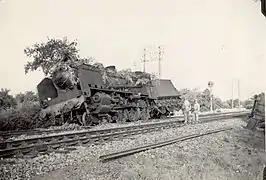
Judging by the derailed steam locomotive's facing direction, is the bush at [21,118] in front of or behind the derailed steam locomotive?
in front

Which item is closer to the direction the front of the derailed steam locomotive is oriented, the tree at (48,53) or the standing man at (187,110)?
the tree

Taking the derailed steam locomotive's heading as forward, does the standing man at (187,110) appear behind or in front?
behind

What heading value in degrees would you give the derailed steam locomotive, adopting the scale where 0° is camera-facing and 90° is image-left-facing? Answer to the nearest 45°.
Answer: approximately 45°

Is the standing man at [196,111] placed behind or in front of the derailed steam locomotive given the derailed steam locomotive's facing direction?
behind
